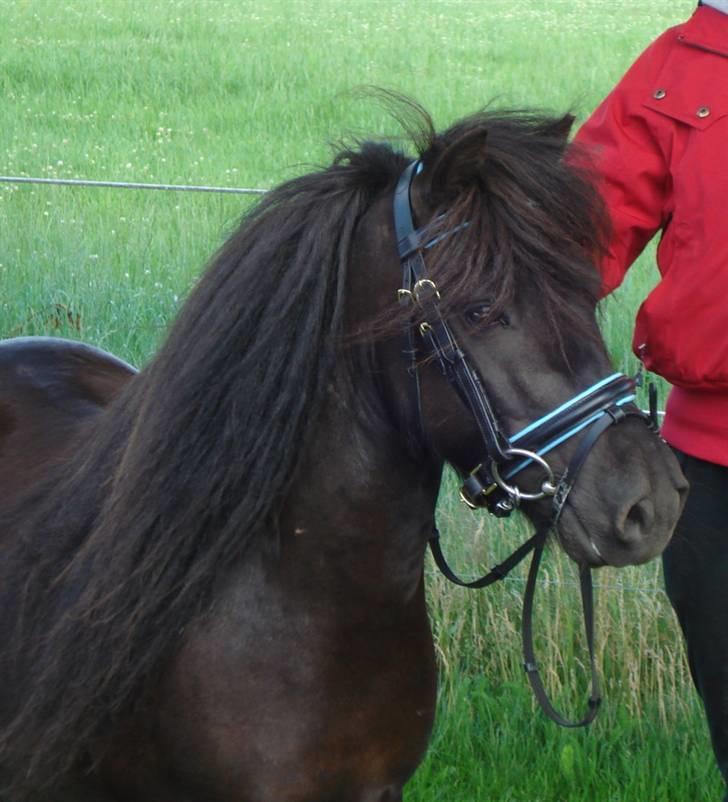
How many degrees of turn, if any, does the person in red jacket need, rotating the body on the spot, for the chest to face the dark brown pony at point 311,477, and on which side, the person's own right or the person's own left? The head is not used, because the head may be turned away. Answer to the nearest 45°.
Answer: approximately 45° to the person's own right

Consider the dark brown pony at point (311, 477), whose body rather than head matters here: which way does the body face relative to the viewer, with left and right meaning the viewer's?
facing the viewer and to the right of the viewer

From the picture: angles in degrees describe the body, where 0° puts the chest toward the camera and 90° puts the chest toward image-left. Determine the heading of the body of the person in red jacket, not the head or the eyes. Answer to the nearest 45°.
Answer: approximately 0°
